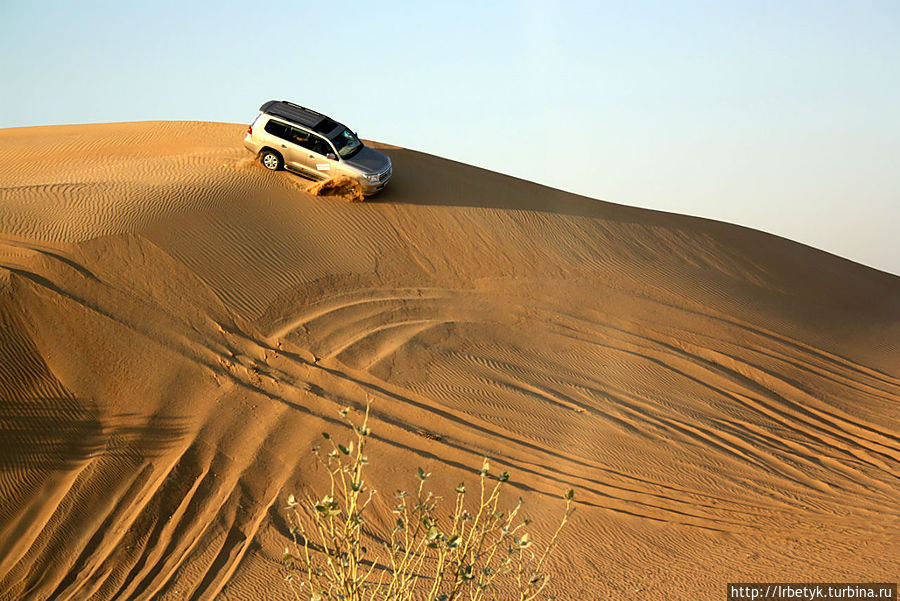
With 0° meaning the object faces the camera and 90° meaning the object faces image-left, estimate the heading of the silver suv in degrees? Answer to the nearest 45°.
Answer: approximately 315°
